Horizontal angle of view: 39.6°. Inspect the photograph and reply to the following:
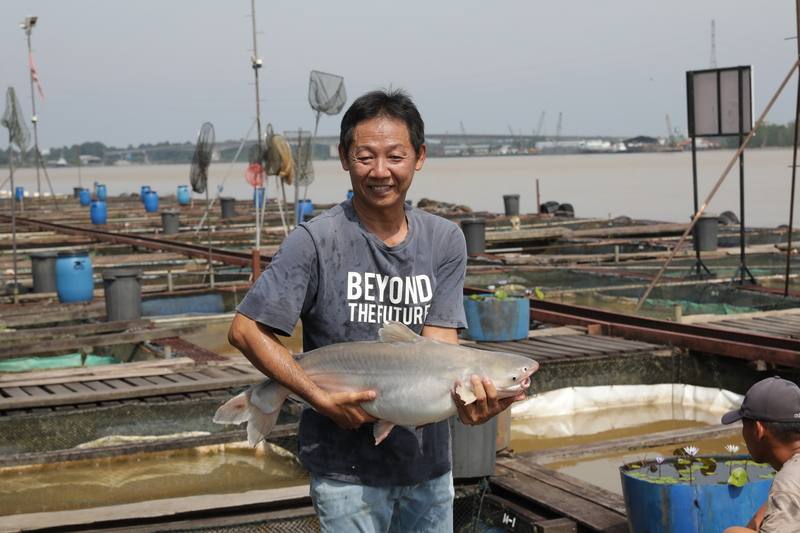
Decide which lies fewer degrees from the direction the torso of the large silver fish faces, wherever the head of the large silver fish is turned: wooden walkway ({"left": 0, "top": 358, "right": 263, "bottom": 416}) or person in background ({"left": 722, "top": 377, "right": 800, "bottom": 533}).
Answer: the person in background

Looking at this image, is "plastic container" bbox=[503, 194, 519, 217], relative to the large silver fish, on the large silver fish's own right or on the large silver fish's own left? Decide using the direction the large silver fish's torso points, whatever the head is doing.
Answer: on the large silver fish's own left

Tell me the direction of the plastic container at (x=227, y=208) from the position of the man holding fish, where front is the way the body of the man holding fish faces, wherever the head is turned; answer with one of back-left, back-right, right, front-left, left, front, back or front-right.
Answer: back

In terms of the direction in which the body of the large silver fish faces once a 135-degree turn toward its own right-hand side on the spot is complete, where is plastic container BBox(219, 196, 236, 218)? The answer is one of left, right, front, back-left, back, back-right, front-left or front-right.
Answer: back-right

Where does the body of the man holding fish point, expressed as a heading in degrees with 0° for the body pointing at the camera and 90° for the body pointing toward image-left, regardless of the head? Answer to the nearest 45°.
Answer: approximately 0°

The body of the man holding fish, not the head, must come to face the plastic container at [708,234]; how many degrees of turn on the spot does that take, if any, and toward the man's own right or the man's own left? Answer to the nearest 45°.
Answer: approximately 180°

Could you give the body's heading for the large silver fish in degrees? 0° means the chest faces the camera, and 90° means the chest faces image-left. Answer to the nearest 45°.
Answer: approximately 270°

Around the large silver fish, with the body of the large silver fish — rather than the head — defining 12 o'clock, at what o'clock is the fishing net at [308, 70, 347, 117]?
The fishing net is roughly at 9 o'clock from the large silver fish.

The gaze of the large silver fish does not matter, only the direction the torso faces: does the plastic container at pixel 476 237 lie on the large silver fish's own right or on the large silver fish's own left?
on the large silver fish's own left
